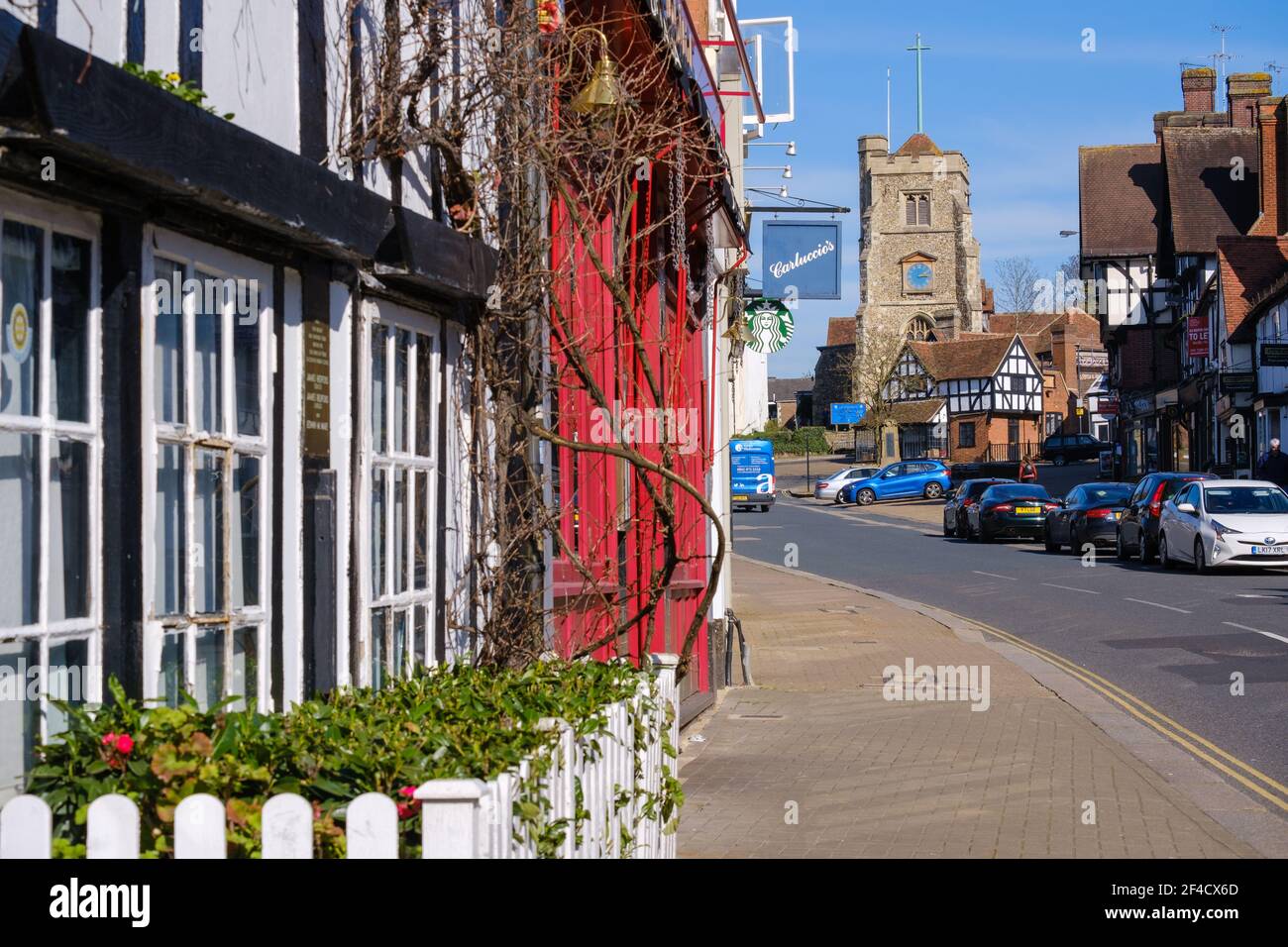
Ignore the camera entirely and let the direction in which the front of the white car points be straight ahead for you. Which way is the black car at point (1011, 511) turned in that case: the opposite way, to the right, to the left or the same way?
the opposite way

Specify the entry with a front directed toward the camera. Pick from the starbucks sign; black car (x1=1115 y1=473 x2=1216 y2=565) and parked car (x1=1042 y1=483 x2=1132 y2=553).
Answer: the starbucks sign

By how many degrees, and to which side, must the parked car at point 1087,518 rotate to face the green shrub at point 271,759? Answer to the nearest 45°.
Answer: approximately 135° to its left

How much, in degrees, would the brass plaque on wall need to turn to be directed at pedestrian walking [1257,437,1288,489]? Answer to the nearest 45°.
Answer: approximately 90° to its left

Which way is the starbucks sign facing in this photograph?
toward the camera

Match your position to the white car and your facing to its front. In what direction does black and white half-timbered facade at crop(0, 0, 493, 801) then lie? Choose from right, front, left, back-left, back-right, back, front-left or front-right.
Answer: front-right

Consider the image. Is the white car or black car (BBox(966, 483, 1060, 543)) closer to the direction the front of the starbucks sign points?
the white car

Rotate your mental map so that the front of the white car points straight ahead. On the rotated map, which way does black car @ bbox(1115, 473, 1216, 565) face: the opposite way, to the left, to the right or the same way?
the opposite way

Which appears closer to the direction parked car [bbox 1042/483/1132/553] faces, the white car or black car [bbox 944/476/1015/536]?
the black car

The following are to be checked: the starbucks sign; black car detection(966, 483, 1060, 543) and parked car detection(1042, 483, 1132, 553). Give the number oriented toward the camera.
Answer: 1

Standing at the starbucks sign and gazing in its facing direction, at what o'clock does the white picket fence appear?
The white picket fence is roughly at 12 o'clock from the starbucks sign.

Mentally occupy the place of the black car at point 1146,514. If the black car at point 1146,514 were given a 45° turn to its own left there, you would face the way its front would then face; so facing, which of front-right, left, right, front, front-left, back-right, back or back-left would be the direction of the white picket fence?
left

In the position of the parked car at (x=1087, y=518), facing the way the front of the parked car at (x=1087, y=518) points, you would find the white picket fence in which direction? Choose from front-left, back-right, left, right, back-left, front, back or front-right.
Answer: back-left

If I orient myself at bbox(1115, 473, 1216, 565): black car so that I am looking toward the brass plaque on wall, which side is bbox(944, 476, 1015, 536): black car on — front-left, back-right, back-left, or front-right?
back-right

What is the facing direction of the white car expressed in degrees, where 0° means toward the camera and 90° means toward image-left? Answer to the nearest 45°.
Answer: approximately 315°

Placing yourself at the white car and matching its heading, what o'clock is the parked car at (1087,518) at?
The parked car is roughly at 7 o'clock from the white car.

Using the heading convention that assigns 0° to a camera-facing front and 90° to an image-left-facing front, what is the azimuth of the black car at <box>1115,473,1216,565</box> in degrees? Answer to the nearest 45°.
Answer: approximately 135°

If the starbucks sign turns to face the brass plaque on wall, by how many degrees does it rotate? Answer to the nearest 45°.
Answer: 0° — it already faces it

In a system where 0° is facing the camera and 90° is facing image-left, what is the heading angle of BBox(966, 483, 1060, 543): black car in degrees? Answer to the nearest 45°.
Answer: approximately 135°

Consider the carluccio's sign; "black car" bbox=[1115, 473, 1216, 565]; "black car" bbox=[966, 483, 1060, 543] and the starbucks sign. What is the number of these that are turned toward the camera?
2

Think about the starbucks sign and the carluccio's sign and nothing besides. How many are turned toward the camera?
2

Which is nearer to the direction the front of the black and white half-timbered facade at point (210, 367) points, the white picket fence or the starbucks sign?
the white picket fence
